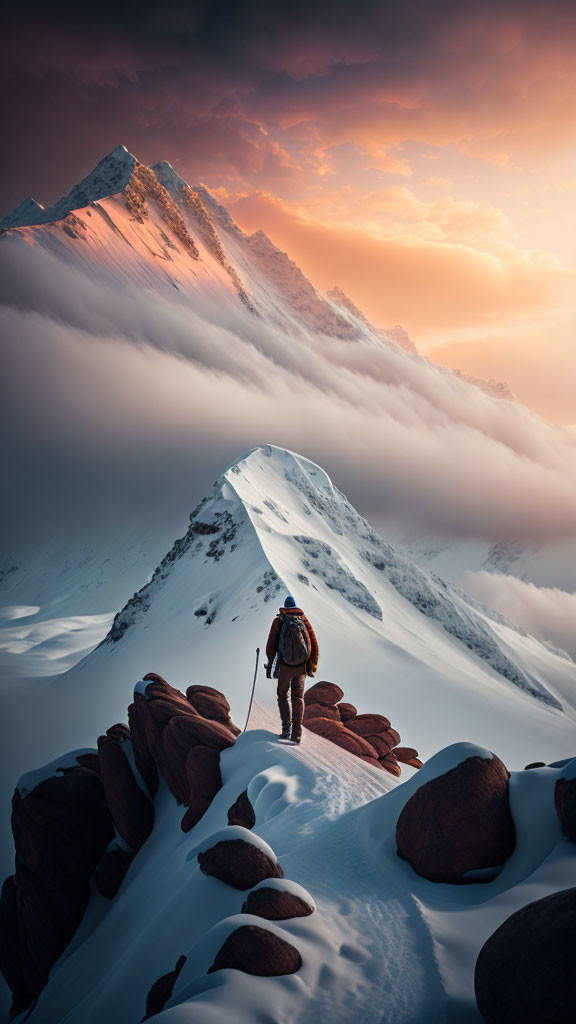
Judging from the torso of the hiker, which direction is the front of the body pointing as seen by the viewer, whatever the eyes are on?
away from the camera

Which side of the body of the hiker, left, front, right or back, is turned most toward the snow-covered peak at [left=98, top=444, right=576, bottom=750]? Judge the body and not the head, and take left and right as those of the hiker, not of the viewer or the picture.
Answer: front

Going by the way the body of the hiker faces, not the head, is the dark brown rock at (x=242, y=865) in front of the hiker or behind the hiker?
behind

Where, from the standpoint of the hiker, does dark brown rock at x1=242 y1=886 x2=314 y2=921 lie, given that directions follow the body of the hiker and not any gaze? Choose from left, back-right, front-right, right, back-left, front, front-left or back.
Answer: back

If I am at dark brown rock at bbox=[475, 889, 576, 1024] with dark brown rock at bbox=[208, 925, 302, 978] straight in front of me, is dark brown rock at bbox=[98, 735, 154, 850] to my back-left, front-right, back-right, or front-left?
front-right

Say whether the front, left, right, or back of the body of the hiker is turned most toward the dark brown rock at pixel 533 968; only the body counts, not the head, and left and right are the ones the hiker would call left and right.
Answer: back

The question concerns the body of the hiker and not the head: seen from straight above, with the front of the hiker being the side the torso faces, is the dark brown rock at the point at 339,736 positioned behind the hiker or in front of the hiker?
in front

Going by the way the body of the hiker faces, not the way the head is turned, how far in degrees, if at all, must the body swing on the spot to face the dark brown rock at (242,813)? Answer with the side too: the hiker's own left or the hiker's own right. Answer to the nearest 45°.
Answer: approximately 180°

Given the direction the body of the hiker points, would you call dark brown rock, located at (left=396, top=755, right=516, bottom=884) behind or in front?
behind
